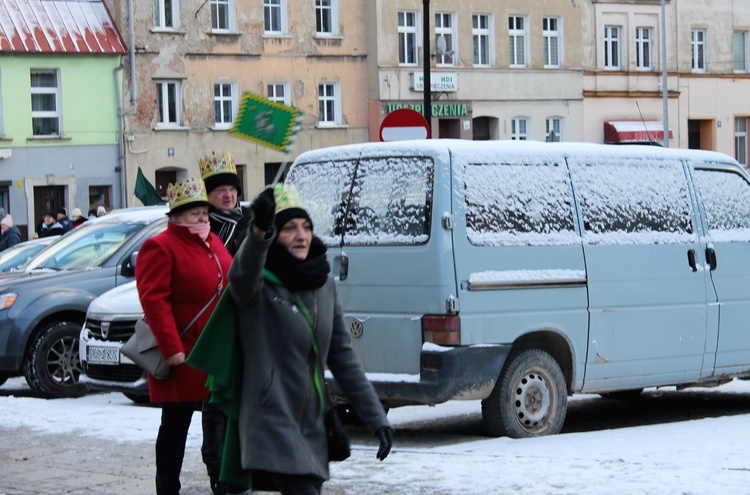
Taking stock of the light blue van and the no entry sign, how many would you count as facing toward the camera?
1

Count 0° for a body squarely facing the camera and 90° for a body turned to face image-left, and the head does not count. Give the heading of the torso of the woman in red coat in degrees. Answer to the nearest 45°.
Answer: approximately 315°

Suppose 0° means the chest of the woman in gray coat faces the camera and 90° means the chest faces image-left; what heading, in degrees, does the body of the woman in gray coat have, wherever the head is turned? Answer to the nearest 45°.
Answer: approximately 315°

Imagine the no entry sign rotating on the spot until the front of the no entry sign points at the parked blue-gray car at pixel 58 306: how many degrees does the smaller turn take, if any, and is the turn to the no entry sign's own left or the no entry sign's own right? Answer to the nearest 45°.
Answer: approximately 45° to the no entry sign's own right

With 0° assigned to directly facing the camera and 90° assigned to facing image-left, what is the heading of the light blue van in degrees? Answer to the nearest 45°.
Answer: approximately 225°

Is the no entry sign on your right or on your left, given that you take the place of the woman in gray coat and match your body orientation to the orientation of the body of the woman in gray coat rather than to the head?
on your left

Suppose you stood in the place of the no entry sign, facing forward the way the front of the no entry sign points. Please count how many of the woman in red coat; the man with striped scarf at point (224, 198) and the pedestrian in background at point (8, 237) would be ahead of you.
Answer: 2

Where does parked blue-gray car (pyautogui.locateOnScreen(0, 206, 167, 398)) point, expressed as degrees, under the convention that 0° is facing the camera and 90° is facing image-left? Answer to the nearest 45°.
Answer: approximately 45°

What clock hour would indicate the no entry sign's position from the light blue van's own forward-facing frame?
The no entry sign is roughly at 10 o'clock from the light blue van.
